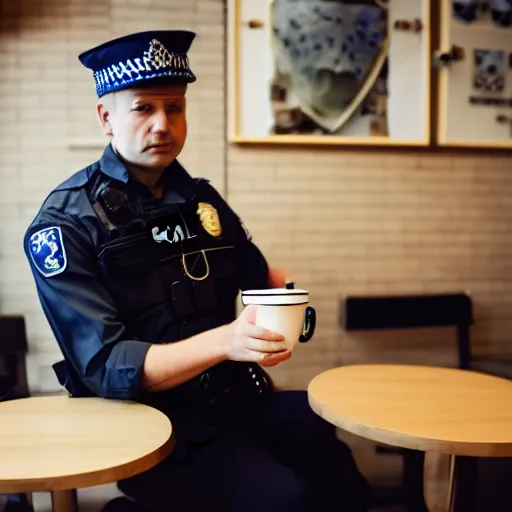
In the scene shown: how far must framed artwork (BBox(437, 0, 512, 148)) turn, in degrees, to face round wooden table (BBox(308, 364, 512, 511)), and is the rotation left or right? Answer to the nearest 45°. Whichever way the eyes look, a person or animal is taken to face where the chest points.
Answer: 0° — it already faces it

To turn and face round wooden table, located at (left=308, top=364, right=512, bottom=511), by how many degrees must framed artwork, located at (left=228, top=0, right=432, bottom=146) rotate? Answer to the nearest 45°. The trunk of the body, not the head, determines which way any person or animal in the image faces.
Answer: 0° — it already faces it

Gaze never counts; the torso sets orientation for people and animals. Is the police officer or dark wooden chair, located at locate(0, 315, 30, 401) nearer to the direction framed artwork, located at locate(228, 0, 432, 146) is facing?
the police officer

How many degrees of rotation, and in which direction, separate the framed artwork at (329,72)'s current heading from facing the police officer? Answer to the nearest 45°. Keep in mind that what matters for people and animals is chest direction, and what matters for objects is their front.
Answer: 0° — it already faces them

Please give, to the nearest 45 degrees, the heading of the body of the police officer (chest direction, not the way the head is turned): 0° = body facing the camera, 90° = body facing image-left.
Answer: approximately 315°

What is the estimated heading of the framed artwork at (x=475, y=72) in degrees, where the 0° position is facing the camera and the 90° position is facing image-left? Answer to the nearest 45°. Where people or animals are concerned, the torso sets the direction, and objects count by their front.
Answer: approximately 0°

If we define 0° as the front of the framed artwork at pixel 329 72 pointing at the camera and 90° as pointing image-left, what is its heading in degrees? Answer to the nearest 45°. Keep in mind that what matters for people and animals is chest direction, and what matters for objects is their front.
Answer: approximately 0°

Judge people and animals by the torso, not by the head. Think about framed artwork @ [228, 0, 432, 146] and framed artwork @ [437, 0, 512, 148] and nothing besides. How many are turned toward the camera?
2
